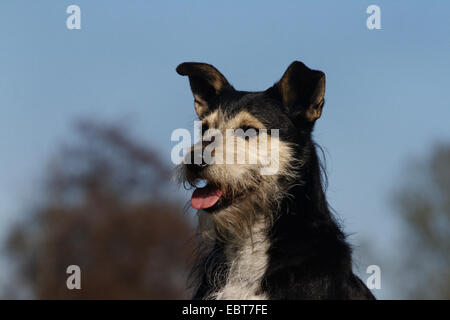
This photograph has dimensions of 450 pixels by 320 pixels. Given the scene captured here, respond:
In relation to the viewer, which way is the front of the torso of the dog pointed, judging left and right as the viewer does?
facing the viewer and to the left of the viewer
